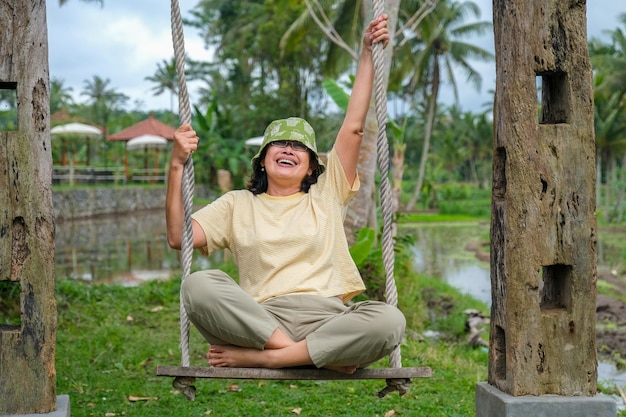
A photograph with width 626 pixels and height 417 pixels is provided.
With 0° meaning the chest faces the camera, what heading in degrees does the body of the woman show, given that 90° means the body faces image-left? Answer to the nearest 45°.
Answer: approximately 0°

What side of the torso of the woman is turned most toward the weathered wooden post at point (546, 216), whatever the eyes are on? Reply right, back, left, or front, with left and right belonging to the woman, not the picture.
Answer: left

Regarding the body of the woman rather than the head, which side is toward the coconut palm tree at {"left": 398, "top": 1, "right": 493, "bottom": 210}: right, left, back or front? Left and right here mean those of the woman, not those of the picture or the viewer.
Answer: back

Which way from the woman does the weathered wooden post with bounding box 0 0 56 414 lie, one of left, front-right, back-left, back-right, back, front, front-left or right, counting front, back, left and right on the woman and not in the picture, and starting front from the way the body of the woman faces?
right

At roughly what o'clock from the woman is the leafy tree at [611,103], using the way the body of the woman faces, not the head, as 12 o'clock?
The leafy tree is roughly at 7 o'clock from the woman.
